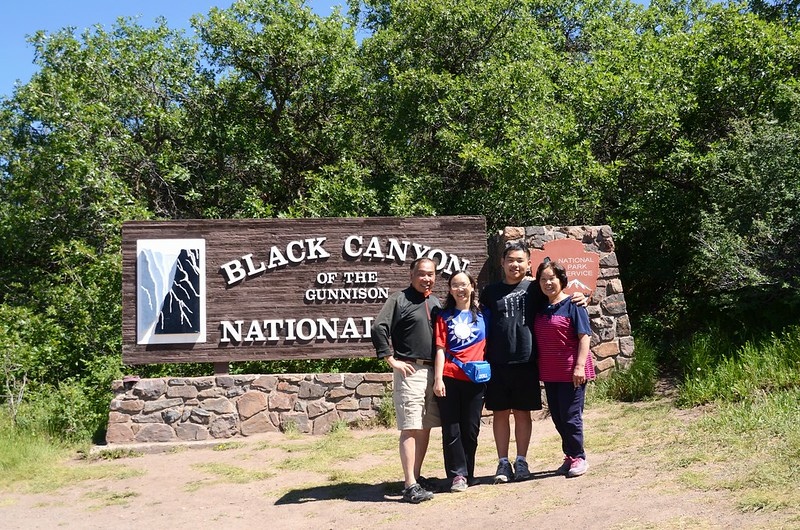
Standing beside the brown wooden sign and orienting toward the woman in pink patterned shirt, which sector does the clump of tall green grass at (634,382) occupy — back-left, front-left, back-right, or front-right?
front-left

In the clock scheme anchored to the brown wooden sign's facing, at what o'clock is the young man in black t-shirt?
The young man in black t-shirt is roughly at 11 o'clock from the brown wooden sign.

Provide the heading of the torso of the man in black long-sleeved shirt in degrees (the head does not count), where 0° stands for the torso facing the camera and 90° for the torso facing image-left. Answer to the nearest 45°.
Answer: approximately 315°

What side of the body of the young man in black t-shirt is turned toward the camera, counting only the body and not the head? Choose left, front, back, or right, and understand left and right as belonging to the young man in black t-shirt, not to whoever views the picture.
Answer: front

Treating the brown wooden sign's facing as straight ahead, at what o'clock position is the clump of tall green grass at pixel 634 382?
The clump of tall green grass is roughly at 9 o'clock from the brown wooden sign.

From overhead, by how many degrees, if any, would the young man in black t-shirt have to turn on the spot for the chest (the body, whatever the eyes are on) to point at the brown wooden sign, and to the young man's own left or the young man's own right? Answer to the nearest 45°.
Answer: approximately 135° to the young man's own right

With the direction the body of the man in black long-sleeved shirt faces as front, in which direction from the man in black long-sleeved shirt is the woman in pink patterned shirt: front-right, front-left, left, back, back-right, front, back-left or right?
front-left

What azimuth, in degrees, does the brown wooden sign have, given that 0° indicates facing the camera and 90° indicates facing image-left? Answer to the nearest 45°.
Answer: approximately 0°

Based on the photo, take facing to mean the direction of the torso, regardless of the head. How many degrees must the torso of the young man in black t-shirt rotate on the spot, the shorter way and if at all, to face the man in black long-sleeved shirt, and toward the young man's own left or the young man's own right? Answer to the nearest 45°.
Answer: approximately 90° to the young man's own right

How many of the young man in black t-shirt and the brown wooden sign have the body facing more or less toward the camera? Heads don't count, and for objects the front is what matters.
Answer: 2

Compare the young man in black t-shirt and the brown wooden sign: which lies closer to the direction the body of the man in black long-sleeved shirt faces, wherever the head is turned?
the young man in black t-shirt

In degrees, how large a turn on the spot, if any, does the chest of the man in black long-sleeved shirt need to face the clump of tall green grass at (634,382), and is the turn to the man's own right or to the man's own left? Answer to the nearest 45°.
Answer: approximately 90° to the man's own left
